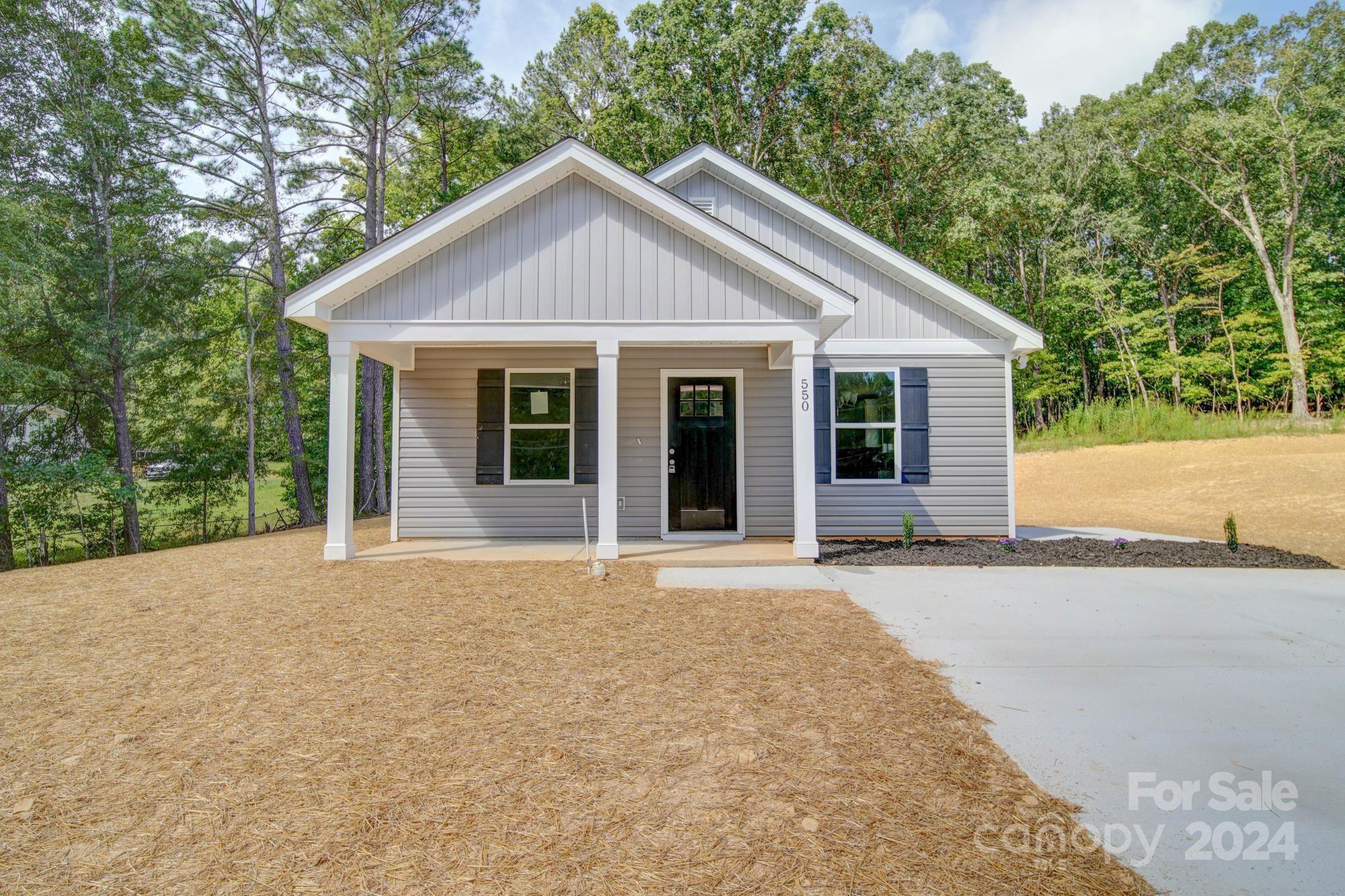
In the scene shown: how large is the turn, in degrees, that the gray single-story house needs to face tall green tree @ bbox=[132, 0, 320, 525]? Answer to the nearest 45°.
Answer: approximately 135° to its right

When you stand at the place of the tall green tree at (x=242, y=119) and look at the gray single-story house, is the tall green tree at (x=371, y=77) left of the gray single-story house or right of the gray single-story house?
left

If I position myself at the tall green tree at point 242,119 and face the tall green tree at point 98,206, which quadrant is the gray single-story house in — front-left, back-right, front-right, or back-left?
back-left

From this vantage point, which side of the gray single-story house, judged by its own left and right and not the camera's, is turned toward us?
front

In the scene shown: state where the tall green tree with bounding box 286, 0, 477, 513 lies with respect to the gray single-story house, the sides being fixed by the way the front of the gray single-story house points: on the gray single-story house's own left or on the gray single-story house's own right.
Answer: on the gray single-story house's own right

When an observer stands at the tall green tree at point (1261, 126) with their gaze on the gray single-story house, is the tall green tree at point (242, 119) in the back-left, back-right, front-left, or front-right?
front-right

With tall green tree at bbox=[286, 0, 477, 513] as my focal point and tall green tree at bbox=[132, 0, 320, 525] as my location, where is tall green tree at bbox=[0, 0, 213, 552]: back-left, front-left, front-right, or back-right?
back-right

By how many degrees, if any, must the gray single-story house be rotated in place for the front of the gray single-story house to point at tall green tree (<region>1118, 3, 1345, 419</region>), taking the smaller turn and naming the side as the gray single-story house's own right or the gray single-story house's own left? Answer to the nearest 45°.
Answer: approximately 135° to the gray single-story house's own left

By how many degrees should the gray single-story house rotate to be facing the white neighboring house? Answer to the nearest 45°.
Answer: approximately 90° to its right

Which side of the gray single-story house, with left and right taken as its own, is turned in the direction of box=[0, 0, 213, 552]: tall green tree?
right

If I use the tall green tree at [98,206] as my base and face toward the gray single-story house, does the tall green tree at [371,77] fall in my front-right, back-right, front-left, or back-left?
front-left
